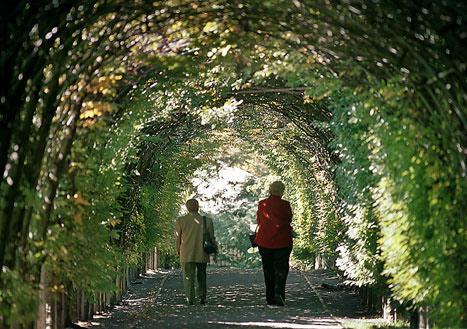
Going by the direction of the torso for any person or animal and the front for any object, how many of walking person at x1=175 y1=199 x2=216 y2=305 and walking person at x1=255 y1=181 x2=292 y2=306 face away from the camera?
2

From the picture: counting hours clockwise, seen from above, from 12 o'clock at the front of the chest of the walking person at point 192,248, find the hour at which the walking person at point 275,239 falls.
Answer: the walking person at point 275,239 is roughly at 4 o'clock from the walking person at point 192,248.

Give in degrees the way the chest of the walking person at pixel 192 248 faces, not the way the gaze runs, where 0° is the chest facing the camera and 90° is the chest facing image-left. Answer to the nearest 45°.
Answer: approximately 180°

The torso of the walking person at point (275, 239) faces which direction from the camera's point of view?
away from the camera

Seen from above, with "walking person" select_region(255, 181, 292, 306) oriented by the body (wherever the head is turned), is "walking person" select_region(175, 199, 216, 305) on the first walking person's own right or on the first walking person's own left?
on the first walking person's own left
